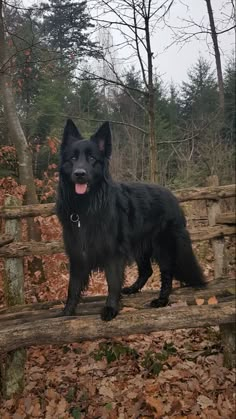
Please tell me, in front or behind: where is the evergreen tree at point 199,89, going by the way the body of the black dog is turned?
behind

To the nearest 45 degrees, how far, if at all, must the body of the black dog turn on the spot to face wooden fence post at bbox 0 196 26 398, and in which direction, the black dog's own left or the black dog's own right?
approximately 90° to the black dog's own right

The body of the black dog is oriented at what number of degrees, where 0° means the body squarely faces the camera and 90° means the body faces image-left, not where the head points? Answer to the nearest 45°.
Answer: approximately 45°
